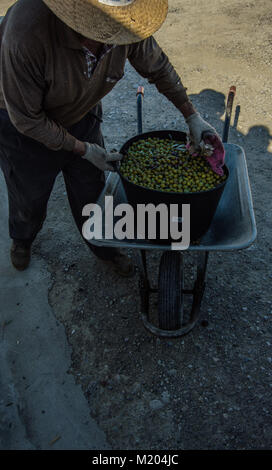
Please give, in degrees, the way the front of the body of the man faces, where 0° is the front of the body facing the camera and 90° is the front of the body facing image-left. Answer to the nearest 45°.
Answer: approximately 315°

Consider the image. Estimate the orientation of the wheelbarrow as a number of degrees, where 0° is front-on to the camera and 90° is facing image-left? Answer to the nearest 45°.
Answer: approximately 0°
